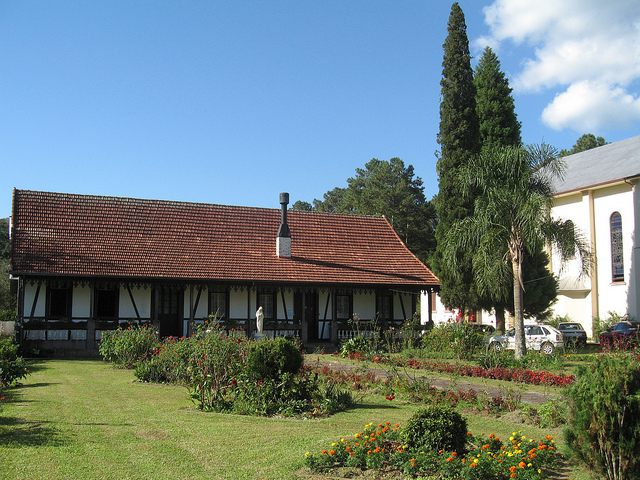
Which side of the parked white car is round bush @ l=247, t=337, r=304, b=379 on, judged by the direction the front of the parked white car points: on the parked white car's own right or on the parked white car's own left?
on the parked white car's own left

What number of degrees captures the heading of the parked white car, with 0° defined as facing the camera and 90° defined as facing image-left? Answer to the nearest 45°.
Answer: approximately 90°
